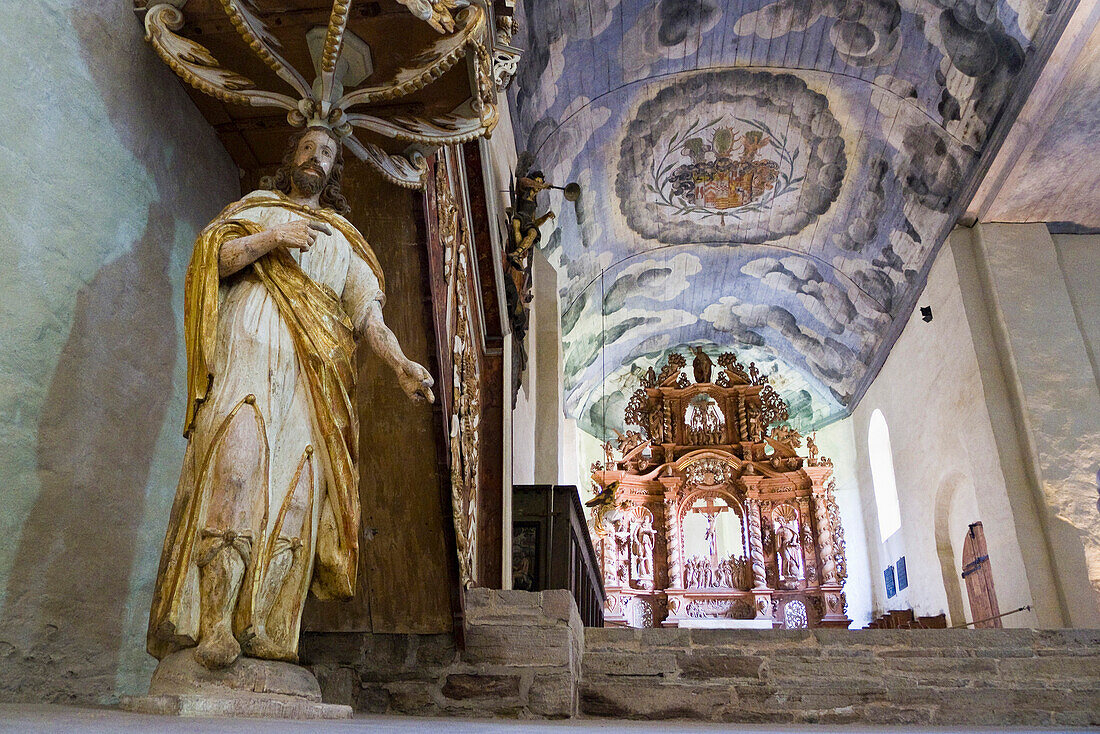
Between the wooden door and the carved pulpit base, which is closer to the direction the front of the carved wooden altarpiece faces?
the carved pulpit base

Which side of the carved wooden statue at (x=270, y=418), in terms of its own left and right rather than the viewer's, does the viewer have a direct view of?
front

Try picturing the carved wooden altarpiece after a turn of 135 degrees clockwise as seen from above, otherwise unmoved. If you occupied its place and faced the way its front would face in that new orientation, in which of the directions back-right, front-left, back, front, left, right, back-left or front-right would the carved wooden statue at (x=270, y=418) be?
back-left

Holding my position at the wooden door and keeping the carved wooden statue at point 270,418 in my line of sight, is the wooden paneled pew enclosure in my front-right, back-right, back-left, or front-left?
front-right

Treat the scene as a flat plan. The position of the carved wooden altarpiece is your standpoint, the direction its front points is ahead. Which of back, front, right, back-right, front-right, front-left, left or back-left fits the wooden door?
front-left

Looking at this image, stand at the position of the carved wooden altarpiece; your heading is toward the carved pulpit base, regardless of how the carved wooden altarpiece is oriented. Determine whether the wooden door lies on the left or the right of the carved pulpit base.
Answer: left

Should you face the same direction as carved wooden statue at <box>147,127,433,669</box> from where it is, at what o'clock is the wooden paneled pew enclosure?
The wooden paneled pew enclosure is roughly at 7 o'clock from the carved wooden statue.

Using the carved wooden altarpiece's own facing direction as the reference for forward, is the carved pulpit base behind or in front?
in front

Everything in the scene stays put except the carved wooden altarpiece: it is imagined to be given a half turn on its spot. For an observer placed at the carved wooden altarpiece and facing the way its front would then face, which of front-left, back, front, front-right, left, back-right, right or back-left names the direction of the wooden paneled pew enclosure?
back

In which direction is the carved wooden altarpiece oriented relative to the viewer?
toward the camera

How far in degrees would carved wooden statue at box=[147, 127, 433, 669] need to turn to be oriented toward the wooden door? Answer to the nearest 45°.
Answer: approximately 135° to its left
